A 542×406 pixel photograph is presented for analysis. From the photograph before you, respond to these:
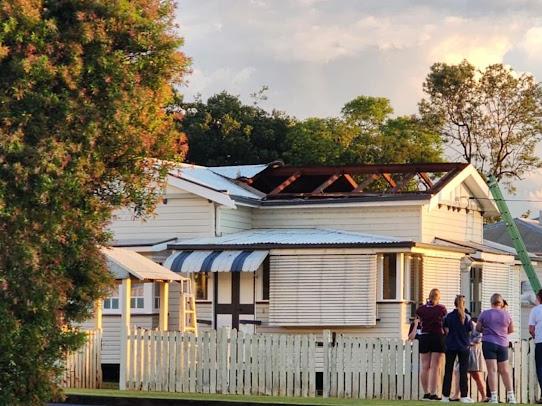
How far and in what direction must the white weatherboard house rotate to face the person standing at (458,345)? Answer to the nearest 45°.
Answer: approximately 45° to its left

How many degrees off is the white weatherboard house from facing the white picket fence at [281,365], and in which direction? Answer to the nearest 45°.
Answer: approximately 45° to its left

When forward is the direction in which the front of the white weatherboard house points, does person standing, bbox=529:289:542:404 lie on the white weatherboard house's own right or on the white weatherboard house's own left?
on the white weatherboard house's own left

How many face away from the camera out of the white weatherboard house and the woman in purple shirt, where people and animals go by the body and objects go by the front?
1

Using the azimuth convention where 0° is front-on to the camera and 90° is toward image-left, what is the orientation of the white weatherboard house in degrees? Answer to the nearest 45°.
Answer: approximately 45°

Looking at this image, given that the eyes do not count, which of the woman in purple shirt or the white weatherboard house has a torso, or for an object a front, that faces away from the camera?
the woman in purple shirt

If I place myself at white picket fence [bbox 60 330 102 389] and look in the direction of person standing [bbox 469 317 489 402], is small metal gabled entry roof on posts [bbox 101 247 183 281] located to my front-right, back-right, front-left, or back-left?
front-left

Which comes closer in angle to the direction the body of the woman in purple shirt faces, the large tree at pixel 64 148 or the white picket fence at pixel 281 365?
the white picket fence

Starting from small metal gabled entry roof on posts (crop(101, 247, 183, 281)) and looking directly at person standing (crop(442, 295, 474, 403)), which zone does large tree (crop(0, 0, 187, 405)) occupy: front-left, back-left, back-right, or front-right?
front-right

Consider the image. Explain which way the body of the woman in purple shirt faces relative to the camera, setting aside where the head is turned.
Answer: away from the camera
